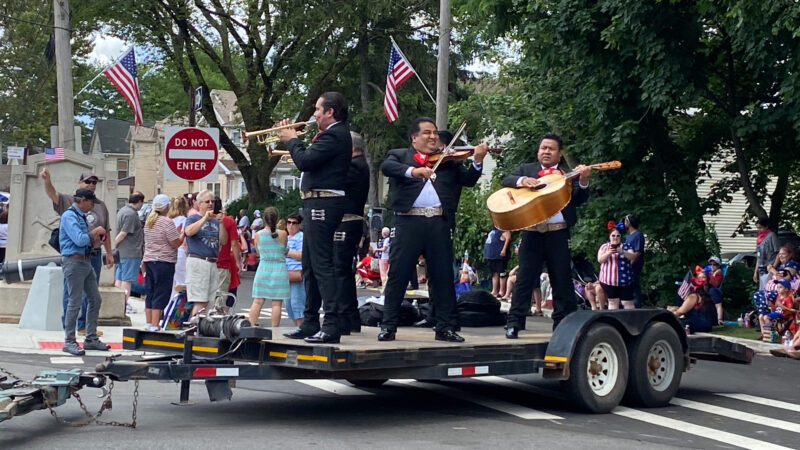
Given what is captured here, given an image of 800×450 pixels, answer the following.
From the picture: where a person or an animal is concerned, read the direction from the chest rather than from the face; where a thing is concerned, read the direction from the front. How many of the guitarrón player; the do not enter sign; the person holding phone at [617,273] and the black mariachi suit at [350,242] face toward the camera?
3

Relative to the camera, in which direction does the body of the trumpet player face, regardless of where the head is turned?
to the viewer's left

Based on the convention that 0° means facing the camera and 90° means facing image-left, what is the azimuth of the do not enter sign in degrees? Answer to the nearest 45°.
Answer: approximately 0°

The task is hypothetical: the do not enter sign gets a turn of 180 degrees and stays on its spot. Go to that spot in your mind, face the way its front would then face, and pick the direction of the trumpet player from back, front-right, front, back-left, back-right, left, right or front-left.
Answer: back

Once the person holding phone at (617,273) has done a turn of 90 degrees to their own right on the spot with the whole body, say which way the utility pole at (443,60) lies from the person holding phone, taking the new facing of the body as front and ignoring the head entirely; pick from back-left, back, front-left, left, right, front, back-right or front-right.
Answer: front-right

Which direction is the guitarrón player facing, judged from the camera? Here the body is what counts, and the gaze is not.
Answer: toward the camera

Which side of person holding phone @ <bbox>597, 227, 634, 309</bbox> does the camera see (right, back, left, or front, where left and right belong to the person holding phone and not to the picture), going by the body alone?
front

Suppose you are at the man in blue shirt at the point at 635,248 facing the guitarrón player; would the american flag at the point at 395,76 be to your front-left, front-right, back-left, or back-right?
back-right

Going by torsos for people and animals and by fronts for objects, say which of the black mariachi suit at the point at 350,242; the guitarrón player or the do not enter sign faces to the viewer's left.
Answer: the black mariachi suit

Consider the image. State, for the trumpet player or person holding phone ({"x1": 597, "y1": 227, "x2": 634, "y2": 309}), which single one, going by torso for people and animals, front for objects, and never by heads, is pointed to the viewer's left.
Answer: the trumpet player
